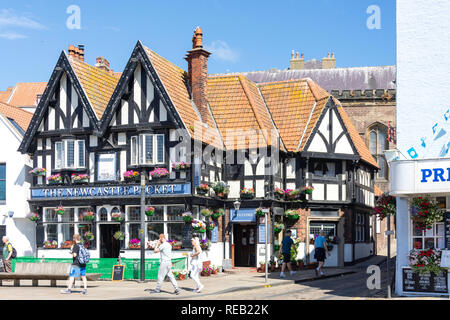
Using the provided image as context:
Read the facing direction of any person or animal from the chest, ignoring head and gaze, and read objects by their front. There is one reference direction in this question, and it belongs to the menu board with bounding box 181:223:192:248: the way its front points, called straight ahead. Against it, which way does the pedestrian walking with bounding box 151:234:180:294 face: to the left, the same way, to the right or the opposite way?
to the right

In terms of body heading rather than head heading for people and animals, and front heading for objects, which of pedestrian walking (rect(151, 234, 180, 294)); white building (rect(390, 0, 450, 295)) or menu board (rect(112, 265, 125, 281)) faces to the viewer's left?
the pedestrian walking

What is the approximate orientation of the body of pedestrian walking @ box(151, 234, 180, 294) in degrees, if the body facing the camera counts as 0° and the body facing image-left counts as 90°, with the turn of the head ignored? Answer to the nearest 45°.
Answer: approximately 90°

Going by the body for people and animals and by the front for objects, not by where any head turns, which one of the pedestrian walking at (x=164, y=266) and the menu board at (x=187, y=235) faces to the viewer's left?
the pedestrian walking
